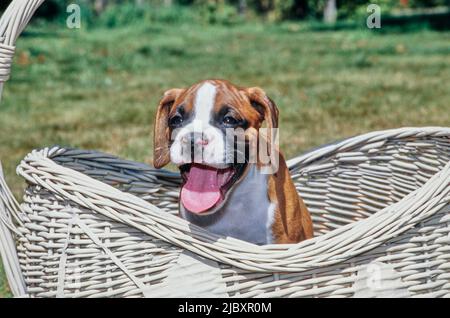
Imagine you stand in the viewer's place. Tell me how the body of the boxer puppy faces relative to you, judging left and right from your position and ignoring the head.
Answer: facing the viewer and to the left of the viewer
